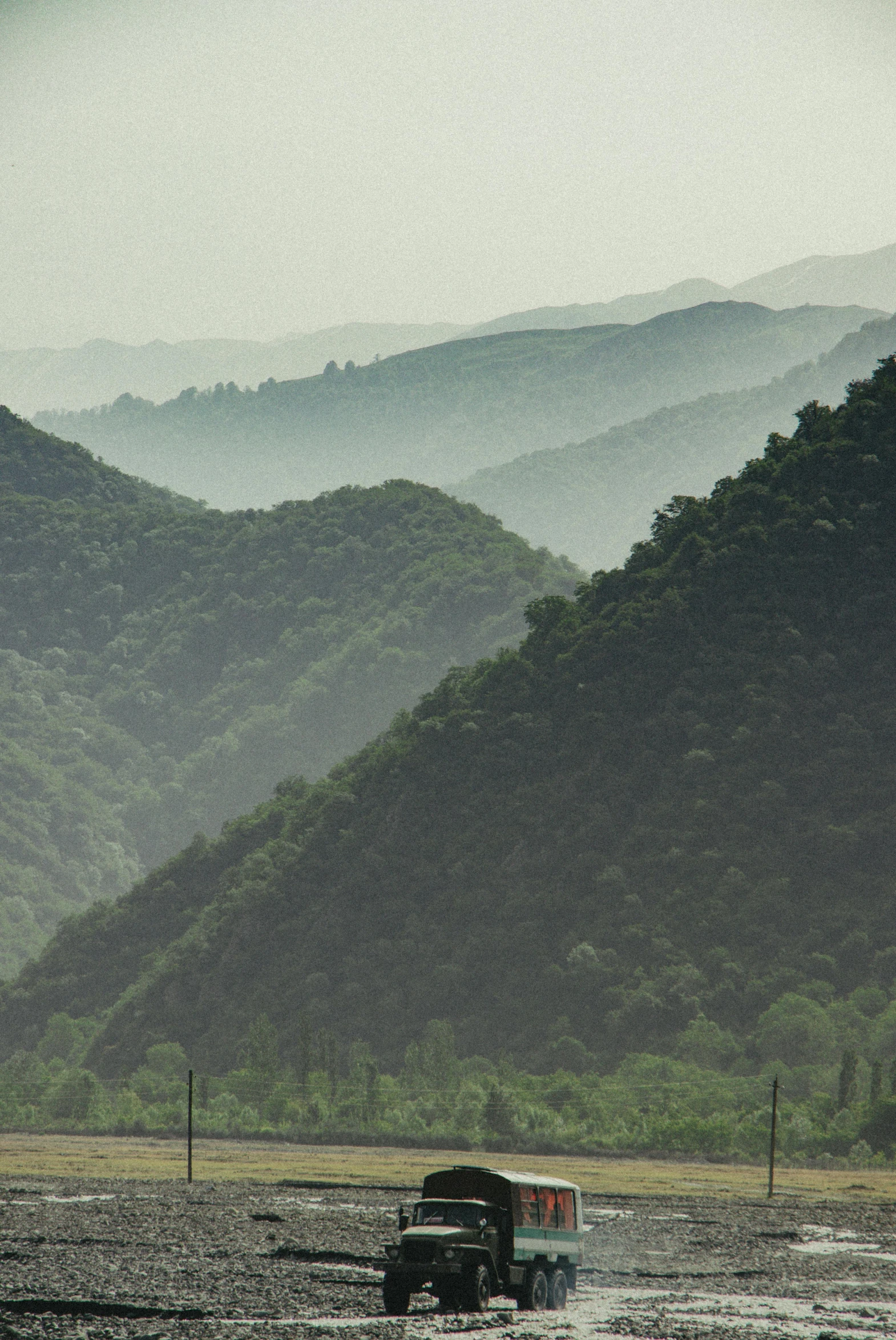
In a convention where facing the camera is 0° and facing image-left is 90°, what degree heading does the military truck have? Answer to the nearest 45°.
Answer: approximately 45°
